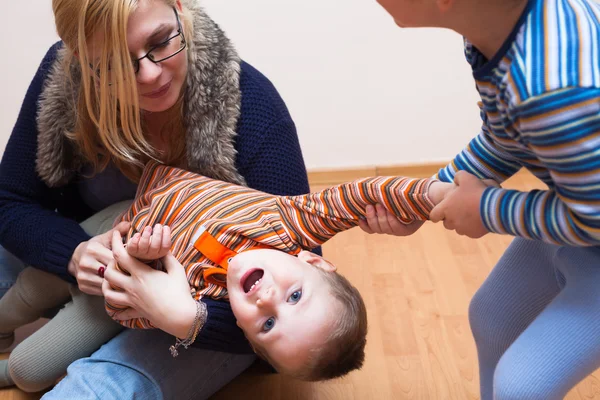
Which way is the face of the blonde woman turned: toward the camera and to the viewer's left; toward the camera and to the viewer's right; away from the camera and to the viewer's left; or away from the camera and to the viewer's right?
toward the camera and to the viewer's right

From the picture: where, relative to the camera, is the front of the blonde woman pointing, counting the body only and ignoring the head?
toward the camera

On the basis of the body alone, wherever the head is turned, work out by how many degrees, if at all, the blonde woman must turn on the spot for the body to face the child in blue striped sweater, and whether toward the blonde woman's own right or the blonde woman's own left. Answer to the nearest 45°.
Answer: approximately 45° to the blonde woman's own left
